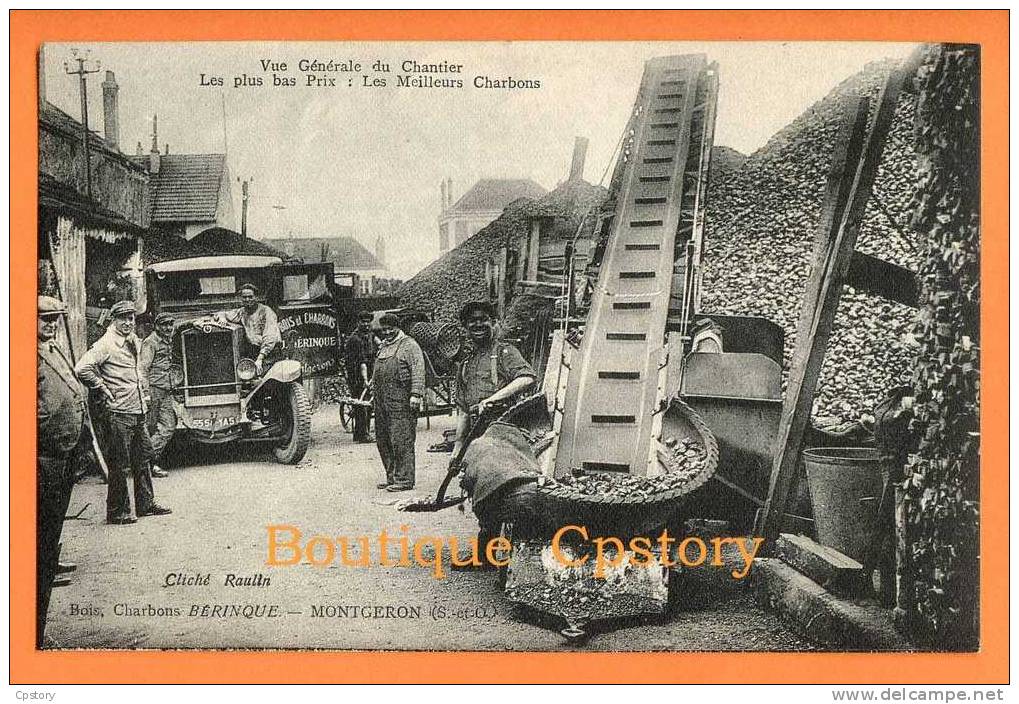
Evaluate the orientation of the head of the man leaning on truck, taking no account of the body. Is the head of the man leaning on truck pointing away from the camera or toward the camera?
toward the camera

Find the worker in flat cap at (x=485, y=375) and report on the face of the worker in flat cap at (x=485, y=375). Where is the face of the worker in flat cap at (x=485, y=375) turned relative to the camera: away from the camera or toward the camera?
toward the camera

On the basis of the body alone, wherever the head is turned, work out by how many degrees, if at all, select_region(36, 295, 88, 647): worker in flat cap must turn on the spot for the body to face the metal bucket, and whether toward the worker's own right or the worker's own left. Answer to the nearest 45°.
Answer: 0° — they already face it

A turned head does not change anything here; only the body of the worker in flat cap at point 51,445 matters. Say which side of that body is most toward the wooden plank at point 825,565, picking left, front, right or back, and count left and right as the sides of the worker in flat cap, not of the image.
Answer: front

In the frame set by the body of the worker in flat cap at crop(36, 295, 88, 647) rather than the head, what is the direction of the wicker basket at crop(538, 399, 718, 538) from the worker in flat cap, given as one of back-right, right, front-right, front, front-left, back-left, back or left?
front
